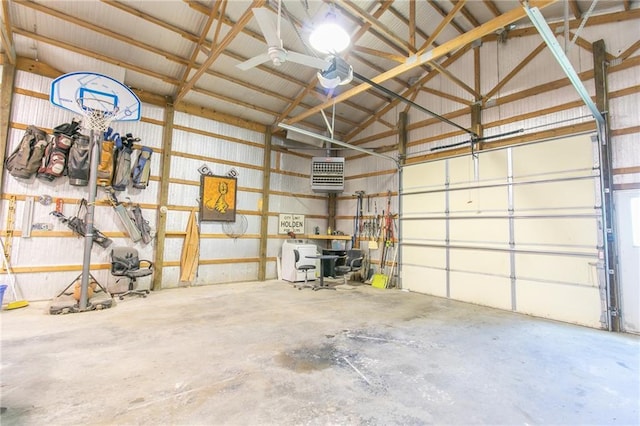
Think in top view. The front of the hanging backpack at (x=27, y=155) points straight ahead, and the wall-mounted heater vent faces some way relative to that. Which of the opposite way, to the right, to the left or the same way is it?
to the right

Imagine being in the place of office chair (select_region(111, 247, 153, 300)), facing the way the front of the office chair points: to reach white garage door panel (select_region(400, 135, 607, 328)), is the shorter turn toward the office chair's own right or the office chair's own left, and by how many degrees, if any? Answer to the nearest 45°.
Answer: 0° — it already faces it

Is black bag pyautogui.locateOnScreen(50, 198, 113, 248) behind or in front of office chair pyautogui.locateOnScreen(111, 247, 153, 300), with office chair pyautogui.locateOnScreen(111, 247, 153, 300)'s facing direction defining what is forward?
behind

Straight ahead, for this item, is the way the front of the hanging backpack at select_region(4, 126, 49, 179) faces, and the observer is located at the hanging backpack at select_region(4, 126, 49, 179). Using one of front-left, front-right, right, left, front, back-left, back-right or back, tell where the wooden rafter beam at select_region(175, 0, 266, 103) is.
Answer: front

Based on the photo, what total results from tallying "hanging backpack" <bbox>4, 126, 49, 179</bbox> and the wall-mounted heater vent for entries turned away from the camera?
0

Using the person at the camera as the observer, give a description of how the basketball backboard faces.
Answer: facing the viewer and to the right of the viewer

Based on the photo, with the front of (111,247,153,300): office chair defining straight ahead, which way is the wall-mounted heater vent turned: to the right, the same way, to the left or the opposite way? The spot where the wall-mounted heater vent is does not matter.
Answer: to the right

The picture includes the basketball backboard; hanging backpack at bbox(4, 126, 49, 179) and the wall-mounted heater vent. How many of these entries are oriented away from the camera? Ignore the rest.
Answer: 0

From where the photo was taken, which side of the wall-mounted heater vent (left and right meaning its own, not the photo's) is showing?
front

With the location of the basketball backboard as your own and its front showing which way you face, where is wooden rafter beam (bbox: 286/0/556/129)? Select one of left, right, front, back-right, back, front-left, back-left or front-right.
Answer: front

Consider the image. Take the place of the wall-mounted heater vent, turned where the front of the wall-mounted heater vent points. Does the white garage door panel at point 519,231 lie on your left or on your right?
on your left
